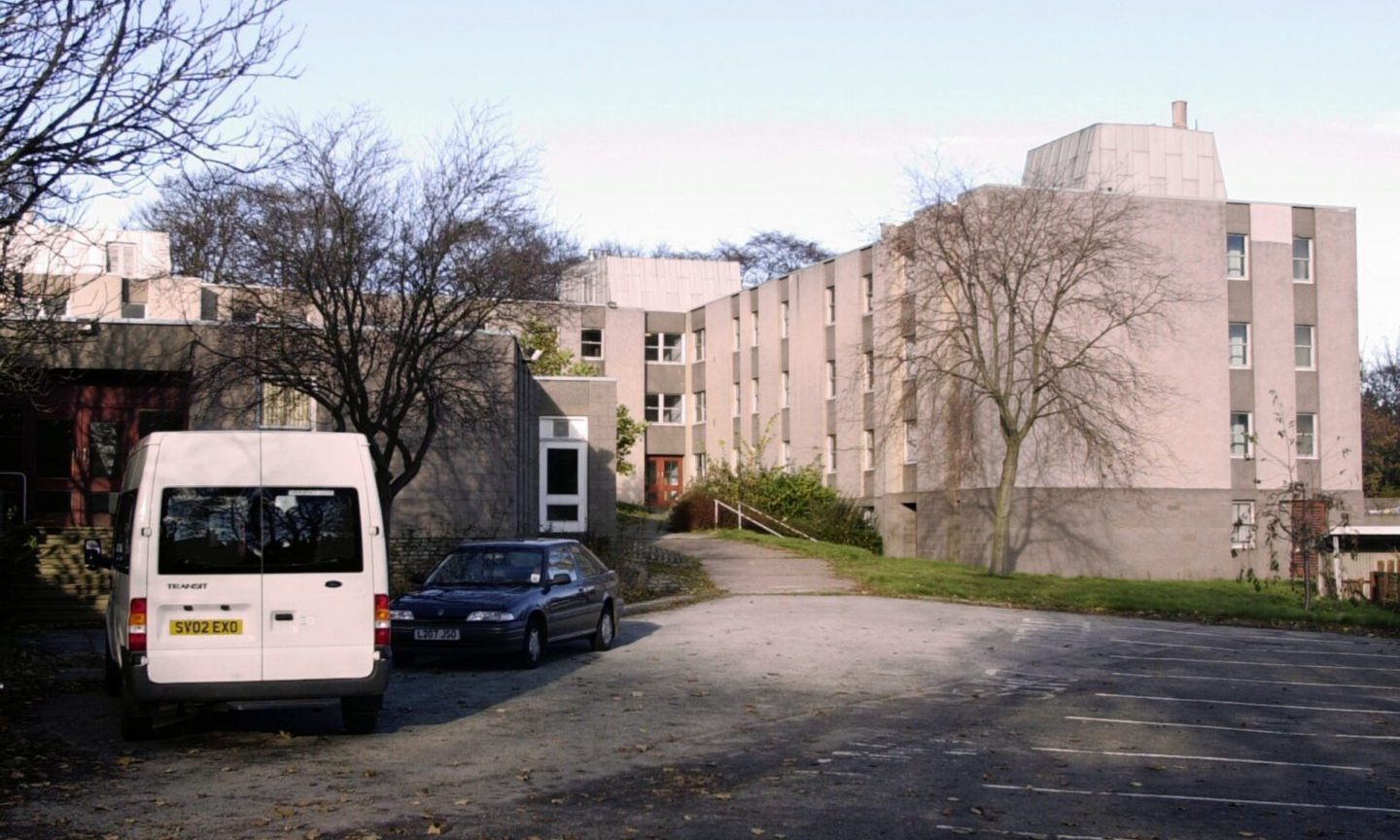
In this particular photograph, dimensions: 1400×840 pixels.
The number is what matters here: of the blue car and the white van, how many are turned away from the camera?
1

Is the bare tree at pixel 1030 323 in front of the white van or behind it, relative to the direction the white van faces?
in front

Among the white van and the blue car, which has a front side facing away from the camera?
the white van

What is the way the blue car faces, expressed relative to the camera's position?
facing the viewer and to the left of the viewer

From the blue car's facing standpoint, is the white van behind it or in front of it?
in front

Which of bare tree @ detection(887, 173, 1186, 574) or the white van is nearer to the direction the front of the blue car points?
the white van

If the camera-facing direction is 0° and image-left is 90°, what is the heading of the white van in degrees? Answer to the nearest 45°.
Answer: approximately 180°

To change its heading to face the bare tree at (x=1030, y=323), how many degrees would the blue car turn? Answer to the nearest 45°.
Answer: approximately 180°

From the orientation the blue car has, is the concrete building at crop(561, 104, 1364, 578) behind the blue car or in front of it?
behind

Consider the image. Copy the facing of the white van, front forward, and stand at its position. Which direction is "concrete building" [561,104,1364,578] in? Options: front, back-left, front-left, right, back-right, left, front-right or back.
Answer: front-right
